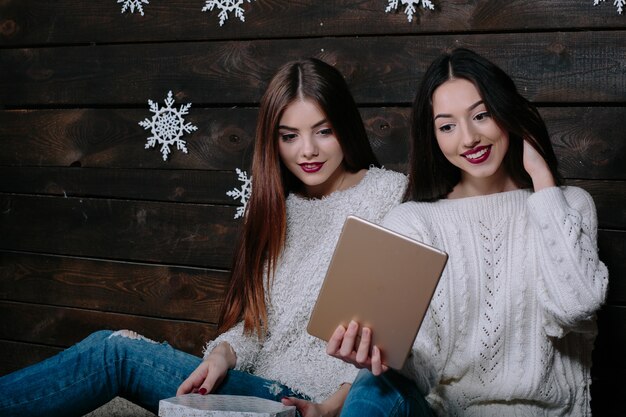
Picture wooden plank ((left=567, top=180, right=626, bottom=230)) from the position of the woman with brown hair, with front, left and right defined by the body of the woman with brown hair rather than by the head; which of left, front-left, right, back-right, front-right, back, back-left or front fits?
back-left

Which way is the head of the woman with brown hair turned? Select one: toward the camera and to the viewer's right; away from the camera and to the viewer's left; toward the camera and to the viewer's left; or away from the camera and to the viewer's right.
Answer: toward the camera and to the viewer's right

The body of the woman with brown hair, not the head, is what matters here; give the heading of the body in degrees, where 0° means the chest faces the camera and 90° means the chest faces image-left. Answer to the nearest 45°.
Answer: approximately 45°

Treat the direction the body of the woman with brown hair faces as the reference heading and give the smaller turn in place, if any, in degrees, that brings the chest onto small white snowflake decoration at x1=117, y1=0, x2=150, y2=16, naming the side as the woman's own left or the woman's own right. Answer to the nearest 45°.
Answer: approximately 90° to the woman's own right

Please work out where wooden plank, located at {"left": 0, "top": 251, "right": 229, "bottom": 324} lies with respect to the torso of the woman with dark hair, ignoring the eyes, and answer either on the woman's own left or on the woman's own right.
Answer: on the woman's own right

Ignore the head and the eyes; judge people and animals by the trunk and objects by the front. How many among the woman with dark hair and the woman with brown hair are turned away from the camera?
0

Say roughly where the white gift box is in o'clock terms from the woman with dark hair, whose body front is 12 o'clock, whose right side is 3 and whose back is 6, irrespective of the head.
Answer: The white gift box is roughly at 2 o'clock from the woman with dark hair.

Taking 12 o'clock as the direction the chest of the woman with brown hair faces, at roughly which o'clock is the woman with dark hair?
The woman with dark hair is roughly at 9 o'clock from the woman with brown hair.

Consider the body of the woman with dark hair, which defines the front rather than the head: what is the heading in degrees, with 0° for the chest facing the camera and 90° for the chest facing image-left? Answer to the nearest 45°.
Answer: approximately 0°
